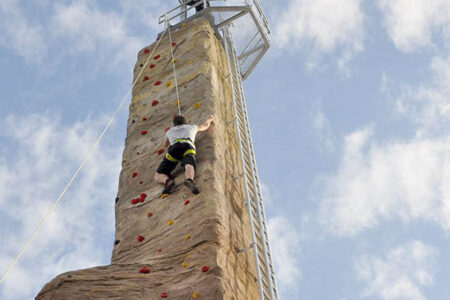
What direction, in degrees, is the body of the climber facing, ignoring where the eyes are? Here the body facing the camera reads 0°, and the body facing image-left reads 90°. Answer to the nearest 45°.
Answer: approximately 180°
